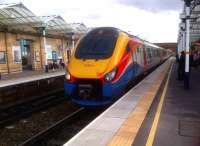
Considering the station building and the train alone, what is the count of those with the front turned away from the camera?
0

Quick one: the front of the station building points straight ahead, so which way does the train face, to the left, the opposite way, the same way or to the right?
to the right

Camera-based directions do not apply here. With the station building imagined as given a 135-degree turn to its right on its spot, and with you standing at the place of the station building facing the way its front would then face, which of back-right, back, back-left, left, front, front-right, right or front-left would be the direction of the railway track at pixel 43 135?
left

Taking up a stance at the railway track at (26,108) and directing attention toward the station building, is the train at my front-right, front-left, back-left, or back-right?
front-right

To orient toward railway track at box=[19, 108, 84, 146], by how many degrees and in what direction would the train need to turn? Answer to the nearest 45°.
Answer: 0° — it already faces it

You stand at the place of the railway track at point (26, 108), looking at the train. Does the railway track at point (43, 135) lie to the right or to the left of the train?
right

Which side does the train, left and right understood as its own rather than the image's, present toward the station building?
right

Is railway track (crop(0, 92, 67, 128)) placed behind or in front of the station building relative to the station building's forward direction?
in front
